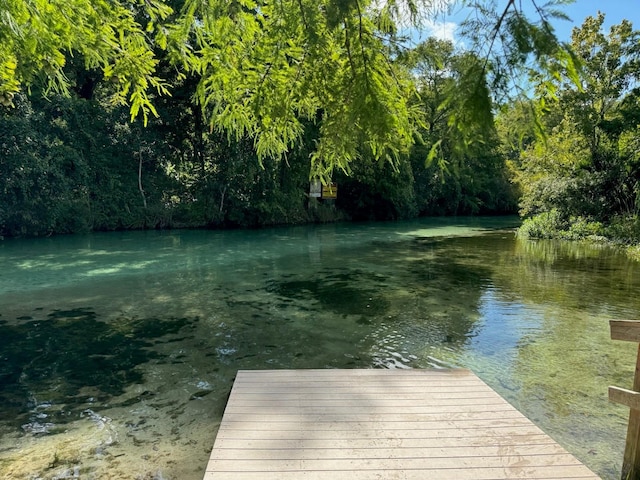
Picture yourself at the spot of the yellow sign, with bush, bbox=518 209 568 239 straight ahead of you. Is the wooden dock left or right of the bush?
right

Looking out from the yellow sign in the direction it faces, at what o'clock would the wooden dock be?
The wooden dock is roughly at 12 o'clock from the yellow sign.

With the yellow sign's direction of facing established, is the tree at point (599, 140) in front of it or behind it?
in front

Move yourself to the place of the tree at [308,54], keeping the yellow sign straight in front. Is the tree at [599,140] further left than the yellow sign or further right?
right

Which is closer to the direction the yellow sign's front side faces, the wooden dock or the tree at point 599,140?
the wooden dock

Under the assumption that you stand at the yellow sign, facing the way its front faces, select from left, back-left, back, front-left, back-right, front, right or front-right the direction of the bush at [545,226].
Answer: front-left

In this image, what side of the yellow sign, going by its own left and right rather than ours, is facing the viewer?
front

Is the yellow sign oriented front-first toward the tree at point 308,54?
yes
